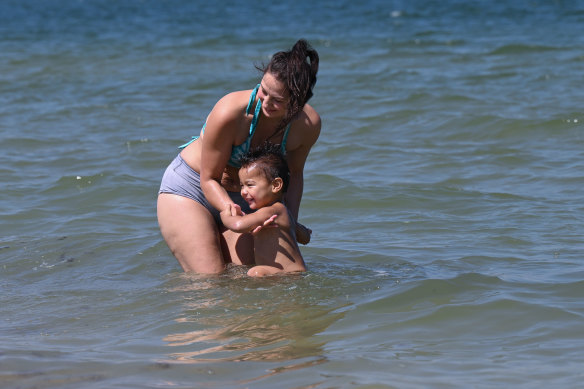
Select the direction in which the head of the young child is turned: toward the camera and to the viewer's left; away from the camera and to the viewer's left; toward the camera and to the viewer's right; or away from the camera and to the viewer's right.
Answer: toward the camera and to the viewer's left

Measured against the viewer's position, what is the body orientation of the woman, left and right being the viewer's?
facing the viewer and to the right of the viewer
